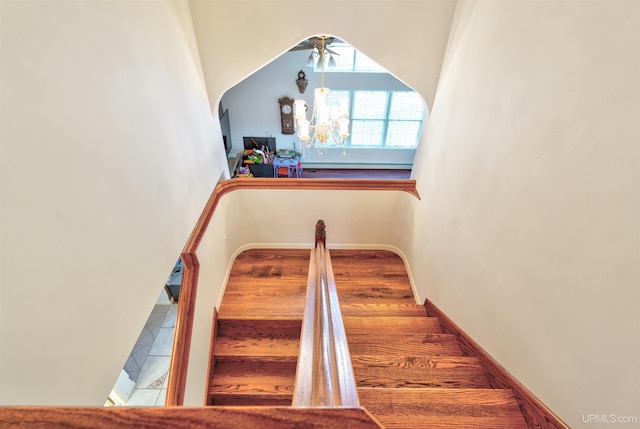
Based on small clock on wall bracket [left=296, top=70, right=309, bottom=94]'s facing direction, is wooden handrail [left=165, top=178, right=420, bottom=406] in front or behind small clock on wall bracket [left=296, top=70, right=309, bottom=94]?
in front

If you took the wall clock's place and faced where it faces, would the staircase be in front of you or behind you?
in front

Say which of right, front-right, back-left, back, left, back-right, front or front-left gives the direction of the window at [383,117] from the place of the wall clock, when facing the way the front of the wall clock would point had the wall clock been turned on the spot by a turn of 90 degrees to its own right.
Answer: back

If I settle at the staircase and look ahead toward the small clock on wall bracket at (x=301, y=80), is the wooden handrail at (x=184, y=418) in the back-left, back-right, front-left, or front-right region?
back-left

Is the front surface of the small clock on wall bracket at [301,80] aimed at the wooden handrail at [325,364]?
yes

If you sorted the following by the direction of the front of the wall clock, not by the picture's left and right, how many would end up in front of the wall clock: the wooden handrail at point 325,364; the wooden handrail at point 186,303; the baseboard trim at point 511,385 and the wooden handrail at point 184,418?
4

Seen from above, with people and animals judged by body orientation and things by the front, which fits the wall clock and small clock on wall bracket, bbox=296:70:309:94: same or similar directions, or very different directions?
same or similar directions

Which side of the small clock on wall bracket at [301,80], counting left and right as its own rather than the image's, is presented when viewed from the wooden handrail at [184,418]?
front

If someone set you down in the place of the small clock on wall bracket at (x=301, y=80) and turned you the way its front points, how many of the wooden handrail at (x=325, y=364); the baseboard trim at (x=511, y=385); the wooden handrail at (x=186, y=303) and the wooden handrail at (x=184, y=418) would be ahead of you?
4

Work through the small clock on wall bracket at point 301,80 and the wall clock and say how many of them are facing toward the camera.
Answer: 2

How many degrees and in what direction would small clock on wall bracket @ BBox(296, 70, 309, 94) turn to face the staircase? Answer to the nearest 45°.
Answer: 0° — it already faces it

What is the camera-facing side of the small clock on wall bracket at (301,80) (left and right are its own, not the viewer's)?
front

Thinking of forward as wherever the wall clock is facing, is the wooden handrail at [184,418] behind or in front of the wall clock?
in front

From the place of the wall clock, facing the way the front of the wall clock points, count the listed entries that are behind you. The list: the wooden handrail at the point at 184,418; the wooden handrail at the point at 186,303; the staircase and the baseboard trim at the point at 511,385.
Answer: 0
